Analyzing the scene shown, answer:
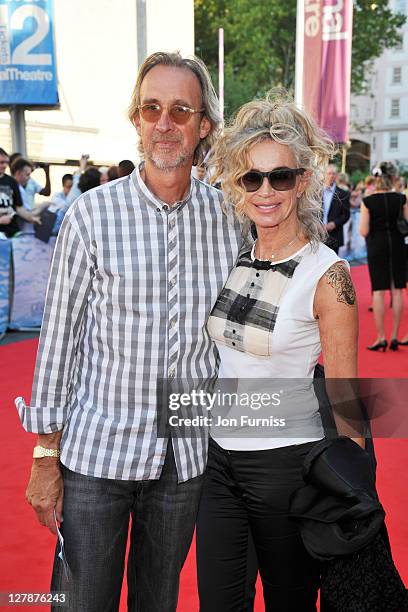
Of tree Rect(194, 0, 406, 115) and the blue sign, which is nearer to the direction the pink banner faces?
the blue sign

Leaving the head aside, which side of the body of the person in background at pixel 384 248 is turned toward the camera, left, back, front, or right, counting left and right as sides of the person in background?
back

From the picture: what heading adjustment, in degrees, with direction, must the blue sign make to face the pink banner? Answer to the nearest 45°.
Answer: approximately 90° to its left

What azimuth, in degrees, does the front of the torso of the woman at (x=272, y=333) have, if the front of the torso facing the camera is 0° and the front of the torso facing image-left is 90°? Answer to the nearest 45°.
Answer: approximately 45°

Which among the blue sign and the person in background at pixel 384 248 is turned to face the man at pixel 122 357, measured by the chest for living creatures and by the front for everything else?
the blue sign

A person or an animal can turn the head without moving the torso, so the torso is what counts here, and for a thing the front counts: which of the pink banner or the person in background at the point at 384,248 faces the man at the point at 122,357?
the pink banner

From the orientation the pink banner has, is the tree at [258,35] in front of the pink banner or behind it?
behind

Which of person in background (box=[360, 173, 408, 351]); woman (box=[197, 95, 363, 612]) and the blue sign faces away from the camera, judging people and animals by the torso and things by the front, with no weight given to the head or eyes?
the person in background

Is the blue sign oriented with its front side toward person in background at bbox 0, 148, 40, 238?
yes

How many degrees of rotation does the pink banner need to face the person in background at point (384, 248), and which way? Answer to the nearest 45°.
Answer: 0° — it already faces them

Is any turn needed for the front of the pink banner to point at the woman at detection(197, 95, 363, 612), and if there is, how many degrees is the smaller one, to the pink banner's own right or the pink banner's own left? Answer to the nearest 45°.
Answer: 0° — it already faces them
